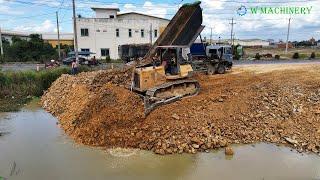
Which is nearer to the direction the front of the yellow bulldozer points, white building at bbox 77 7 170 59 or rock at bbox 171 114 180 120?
the rock

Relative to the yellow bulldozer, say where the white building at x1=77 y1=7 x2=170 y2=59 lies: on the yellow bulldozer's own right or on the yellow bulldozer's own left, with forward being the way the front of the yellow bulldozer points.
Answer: on the yellow bulldozer's own right

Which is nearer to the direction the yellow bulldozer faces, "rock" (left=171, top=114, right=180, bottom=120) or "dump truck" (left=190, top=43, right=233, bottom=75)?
the rock

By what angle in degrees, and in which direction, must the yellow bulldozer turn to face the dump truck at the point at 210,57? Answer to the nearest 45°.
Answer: approximately 135° to its right

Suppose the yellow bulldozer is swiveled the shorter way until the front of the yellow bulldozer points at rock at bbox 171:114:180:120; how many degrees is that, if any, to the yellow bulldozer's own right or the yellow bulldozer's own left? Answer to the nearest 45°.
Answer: approximately 45° to the yellow bulldozer's own left

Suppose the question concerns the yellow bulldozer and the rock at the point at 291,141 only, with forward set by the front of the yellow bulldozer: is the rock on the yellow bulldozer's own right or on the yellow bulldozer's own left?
on the yellow bulldozer's own left

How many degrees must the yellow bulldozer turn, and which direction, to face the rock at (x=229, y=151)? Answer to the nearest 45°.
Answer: approximately 90° to its left

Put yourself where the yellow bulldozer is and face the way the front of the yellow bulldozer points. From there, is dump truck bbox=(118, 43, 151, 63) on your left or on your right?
on your right

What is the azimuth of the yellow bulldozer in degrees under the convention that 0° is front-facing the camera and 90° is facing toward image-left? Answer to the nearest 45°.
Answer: approximately 45°
